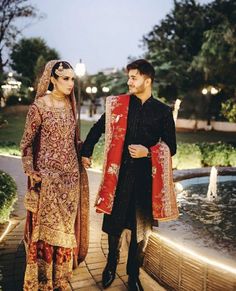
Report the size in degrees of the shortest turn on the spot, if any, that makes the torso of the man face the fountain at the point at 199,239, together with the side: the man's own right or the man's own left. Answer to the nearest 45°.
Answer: approximately 135° to the man's own left

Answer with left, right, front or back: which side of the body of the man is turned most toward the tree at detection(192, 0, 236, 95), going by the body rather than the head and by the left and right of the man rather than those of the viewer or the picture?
back

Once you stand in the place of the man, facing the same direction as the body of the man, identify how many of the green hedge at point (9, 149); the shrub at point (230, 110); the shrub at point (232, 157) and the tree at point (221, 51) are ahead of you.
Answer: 0

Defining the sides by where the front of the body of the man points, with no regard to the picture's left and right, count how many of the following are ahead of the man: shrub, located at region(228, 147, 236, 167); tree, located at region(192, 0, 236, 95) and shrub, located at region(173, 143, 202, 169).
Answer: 0

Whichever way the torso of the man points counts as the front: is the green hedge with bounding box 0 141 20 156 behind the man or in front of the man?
behind

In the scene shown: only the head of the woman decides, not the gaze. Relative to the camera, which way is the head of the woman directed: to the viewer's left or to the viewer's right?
to the viewer's right

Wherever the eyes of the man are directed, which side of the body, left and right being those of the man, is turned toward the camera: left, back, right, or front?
front

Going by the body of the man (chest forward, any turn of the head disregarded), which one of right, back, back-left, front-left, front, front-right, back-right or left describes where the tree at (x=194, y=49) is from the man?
back

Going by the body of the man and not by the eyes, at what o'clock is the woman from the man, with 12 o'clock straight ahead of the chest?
The woman is roughly at 3 o'clock from the man.

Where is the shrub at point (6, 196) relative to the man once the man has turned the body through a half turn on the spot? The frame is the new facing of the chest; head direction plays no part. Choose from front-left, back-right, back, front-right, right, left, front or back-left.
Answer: front-left

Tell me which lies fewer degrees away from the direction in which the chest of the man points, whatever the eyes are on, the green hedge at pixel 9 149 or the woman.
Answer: the woman

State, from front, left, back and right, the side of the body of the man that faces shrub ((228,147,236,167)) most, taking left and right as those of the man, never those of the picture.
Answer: back

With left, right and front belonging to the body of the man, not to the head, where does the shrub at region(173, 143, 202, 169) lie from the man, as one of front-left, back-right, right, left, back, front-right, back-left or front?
back

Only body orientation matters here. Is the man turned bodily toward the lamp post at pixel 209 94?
no

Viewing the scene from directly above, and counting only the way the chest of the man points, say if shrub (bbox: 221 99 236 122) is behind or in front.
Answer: behind

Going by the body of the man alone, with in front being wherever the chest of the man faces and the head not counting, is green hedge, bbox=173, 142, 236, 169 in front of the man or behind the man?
behind
